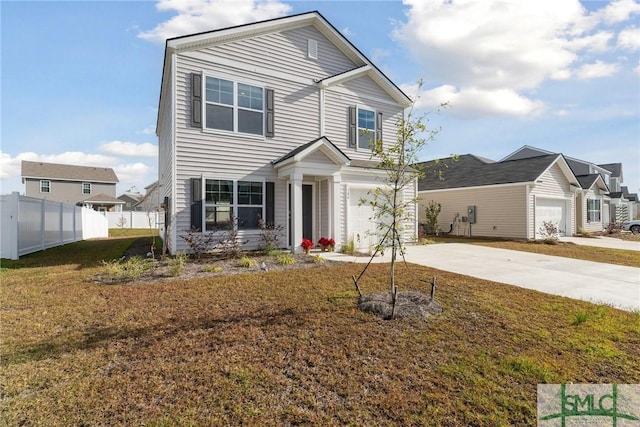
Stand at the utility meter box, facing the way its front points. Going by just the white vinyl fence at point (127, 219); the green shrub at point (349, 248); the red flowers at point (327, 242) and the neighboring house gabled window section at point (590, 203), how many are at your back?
1

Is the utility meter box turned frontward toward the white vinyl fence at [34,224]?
yes

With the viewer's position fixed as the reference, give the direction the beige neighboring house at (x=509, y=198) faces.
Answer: facing the viewer and to the right of the viewer

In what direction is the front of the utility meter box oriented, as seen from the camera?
facing the viewer and to the left of the viewer

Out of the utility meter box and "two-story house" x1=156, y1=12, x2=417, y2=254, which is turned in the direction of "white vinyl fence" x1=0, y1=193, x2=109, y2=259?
the utility meter box

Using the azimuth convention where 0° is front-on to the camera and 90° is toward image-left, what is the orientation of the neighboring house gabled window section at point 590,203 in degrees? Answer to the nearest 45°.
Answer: approximately 315°

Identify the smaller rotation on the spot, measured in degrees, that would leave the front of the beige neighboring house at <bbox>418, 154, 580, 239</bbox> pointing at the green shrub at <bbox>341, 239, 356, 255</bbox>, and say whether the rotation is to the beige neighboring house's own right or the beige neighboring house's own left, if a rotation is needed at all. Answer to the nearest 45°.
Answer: approximately 45° to the beige neighboring house's own right

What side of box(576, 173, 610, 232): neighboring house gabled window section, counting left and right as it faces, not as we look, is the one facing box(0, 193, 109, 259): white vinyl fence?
right

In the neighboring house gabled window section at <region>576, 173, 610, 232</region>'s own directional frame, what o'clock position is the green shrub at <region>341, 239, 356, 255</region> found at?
The green shrub is roughly at 2 o'clock from the neighboring house gabled window section.

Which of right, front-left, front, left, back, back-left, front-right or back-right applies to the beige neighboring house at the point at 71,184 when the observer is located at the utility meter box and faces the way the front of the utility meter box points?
front-right

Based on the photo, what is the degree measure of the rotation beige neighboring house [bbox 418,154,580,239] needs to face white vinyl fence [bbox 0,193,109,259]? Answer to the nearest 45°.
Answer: approximately 90° to its right

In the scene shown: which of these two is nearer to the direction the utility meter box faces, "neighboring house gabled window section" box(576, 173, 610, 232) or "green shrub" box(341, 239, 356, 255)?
the green shrub

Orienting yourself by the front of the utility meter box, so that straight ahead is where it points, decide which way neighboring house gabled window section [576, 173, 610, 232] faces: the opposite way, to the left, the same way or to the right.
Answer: to the left

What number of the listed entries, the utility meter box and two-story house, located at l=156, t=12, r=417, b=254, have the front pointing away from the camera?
0

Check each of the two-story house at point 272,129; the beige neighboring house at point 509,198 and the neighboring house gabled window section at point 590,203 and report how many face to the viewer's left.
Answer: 0

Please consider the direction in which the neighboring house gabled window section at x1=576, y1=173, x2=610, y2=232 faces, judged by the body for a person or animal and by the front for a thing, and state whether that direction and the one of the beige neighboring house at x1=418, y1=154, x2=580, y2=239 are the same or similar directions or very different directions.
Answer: same or similar directions
